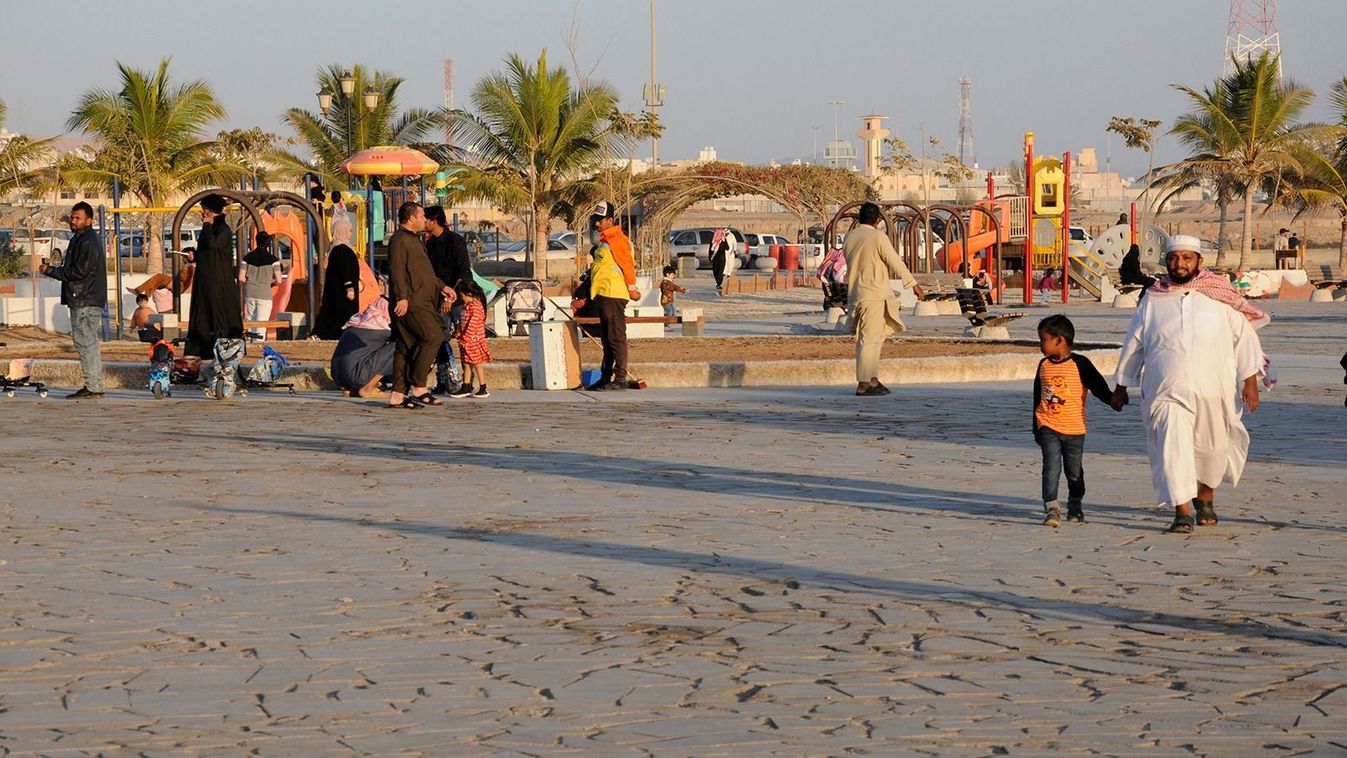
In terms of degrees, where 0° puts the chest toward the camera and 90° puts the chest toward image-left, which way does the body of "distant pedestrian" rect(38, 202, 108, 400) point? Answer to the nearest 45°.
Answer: approximately 90°

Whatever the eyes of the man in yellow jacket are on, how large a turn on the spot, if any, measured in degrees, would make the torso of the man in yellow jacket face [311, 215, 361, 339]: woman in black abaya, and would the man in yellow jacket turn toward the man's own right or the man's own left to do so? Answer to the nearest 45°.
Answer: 0° — they already face them

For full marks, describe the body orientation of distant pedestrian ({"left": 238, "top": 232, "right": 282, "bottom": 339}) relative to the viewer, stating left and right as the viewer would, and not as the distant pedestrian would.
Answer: facing away from the viewer

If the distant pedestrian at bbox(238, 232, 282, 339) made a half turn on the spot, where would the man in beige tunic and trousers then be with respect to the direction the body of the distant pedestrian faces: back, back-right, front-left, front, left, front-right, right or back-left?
front-left

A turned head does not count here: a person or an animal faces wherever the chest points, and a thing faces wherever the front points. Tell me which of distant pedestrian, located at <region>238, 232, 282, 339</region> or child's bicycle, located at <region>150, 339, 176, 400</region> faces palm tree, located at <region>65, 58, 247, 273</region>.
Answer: the distant pedestrian

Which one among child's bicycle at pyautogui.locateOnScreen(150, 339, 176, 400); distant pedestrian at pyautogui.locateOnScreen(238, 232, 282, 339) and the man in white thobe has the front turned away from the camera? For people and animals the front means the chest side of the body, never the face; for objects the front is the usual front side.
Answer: the distant pedestrian

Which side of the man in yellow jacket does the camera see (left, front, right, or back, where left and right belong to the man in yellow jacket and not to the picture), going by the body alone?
left

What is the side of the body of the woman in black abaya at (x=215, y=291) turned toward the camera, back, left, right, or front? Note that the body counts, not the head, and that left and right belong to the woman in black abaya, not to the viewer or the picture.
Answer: left

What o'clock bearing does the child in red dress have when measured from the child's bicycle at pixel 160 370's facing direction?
The child in red dress is roughly at 10 o'clock from the child's bicycle.
